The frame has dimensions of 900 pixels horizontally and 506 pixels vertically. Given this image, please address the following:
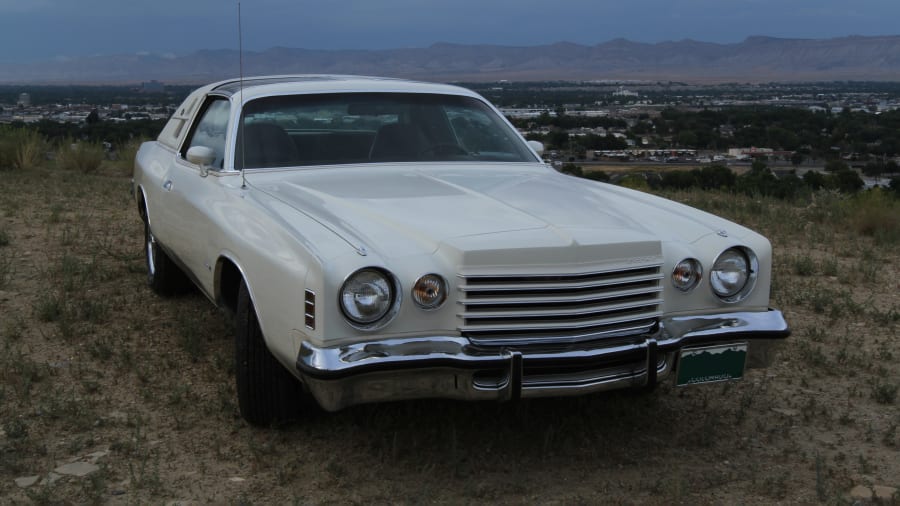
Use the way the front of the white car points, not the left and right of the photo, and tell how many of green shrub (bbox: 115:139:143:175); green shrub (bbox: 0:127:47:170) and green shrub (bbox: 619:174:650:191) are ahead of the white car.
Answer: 0

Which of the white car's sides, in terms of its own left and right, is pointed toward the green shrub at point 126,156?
back

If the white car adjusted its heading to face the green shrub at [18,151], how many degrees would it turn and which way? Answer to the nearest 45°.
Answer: approximately 180°

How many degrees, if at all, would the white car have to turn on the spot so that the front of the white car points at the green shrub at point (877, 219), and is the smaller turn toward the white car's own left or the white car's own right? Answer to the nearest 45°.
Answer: approximately 90° to the white car's own left

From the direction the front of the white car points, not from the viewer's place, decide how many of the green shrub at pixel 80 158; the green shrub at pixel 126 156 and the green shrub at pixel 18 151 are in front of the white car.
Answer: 0

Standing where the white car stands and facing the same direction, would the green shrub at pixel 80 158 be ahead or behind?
behind

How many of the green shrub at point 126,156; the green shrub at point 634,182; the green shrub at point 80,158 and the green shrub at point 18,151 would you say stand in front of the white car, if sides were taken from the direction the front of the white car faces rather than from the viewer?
0

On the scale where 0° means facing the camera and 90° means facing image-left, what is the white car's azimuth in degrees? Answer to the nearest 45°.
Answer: approximately 315°

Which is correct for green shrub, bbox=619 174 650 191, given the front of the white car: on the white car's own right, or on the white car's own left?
on the white car's own left
